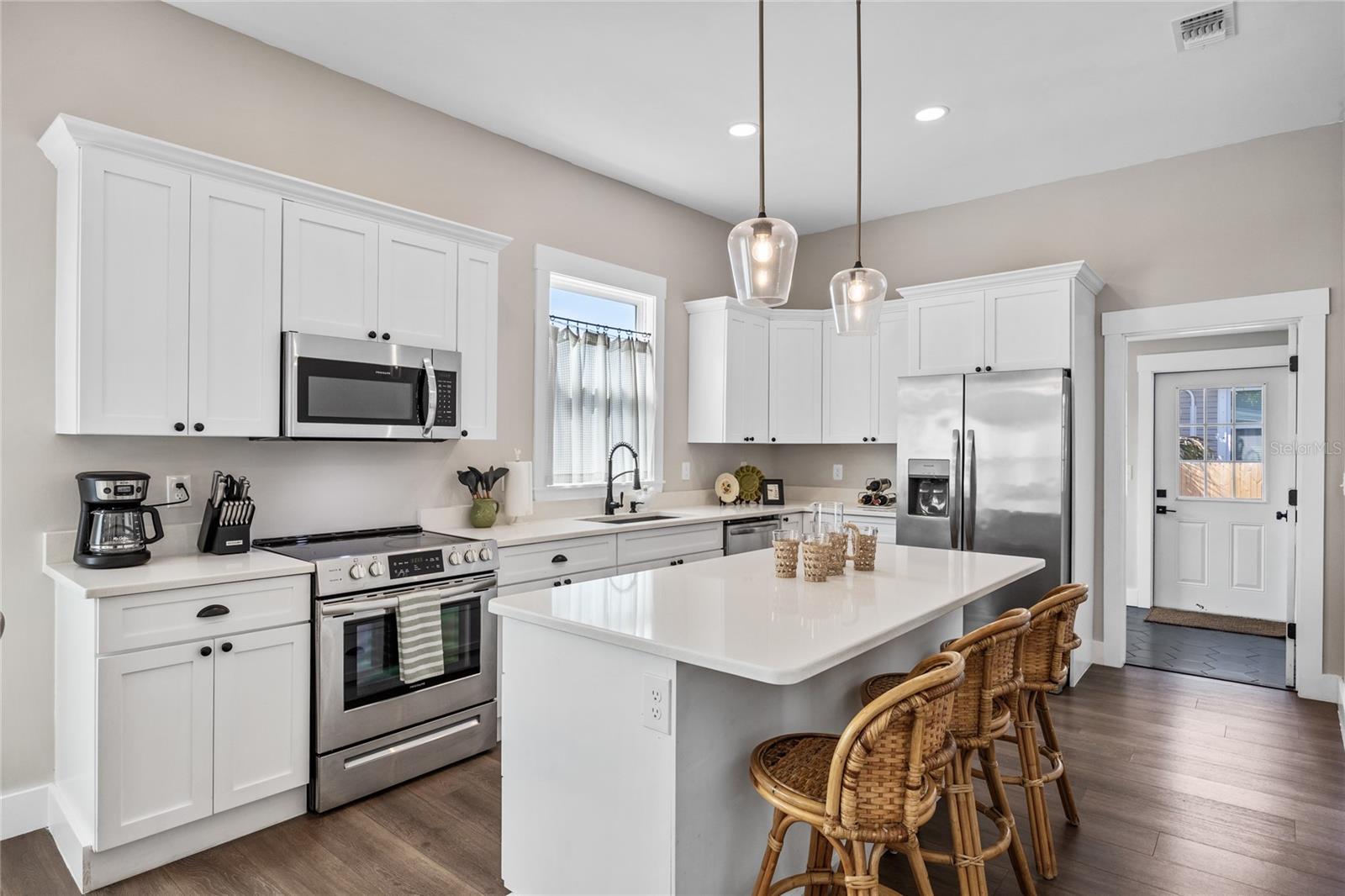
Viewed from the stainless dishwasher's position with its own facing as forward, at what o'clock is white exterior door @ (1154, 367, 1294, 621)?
The white exterior door is roughly at 10 o'clock from the stainless dishwasher.

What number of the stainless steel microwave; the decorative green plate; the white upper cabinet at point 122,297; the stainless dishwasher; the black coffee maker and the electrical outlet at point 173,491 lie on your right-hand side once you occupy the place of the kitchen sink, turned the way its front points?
4

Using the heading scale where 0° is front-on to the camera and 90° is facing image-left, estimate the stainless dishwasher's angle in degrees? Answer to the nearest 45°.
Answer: approximately 315°

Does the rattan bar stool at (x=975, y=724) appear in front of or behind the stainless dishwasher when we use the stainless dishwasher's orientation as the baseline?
in front

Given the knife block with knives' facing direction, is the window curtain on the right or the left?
on its left

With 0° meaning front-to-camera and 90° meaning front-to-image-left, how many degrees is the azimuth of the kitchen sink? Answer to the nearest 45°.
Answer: approximately 315°

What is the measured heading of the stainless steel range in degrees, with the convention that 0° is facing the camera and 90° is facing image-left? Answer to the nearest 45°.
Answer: approximately 315°

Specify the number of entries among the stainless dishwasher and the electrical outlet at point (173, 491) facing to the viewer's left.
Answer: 0

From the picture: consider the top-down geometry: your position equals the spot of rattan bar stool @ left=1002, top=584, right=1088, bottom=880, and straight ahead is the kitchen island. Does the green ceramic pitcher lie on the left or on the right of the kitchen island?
right

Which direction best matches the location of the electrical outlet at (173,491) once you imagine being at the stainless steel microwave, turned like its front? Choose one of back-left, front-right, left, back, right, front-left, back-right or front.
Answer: back-right

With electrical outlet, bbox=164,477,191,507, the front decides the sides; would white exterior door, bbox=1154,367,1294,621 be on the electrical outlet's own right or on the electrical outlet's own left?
on the electrical outlet's own left
